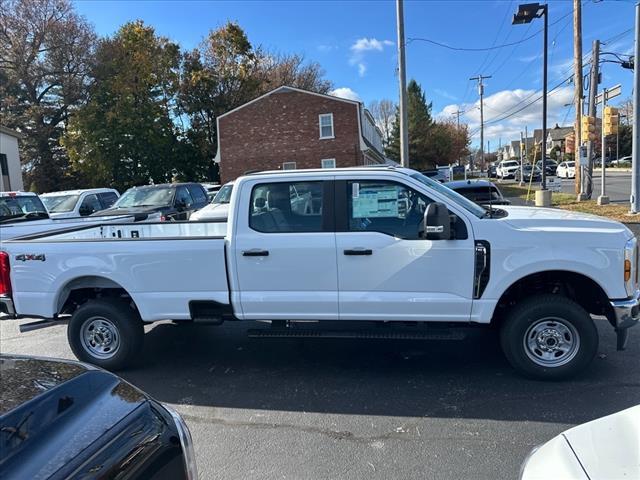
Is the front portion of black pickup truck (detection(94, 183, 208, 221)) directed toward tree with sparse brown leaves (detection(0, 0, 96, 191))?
no

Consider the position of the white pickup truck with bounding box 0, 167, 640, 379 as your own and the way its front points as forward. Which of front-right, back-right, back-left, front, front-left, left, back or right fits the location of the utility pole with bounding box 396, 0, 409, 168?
left

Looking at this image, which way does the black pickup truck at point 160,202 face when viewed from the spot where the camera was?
facing the viewer and to the left of the viewer

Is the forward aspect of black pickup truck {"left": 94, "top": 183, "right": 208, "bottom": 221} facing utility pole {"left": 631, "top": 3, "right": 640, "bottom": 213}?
no

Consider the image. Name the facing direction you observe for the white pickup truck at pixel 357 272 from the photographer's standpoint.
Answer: facing to the right of the viewer

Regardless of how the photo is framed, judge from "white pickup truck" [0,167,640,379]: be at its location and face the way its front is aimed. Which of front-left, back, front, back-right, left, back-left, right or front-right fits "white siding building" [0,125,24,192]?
back-left

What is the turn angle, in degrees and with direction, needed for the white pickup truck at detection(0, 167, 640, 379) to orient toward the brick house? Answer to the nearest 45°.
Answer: approximately 90° to its left

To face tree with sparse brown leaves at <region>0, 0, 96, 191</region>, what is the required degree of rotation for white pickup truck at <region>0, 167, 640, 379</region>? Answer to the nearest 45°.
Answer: approximately 135° to its left

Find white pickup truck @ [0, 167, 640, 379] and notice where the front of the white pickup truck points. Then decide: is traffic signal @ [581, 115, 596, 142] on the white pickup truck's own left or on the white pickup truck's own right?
on the white pickup truck's own left

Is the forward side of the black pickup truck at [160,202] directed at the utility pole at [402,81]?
no

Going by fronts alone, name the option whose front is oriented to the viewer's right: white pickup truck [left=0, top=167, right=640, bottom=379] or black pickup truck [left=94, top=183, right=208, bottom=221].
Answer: the white pickup truck
